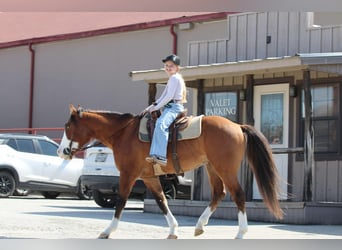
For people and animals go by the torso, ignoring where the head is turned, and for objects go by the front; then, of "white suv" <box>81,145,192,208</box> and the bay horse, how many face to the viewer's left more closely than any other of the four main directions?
1

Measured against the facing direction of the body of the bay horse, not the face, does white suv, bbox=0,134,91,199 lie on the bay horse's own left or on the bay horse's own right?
on the bay horse's own right

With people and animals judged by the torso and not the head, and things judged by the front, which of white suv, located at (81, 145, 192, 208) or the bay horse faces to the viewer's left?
the bay horse

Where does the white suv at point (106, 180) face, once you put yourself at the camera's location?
facing away from the viewer and to the right of the viewer

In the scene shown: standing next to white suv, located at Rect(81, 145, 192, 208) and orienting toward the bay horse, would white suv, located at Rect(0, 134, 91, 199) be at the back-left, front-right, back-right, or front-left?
back-right

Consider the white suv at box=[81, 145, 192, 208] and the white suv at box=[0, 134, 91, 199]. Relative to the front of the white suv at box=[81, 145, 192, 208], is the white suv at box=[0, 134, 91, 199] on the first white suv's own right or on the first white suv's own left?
on the first white suv's own left

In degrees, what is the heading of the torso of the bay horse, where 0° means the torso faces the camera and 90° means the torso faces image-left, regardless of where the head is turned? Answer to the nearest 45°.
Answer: approximately 90°

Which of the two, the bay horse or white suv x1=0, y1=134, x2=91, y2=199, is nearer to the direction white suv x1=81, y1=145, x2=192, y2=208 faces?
the white suv

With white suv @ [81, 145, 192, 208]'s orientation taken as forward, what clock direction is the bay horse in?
The bay horse is roughly at 4 o'clock from the white suv.
